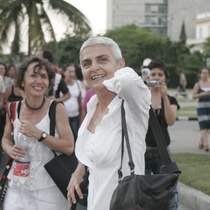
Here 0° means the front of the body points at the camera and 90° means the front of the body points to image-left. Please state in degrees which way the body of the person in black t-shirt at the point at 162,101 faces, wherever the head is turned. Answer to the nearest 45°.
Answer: approximately 45°

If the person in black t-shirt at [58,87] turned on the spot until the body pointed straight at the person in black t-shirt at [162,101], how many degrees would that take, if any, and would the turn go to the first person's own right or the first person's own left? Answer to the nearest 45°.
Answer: approximately 90° to the first person's own left

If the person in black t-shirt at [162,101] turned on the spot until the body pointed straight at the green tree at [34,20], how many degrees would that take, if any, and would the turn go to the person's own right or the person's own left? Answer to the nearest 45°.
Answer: approximately 135° to the person's own right

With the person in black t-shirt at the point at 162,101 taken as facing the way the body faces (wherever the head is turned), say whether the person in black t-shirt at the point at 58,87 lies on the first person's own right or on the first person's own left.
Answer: on the first person's own right
